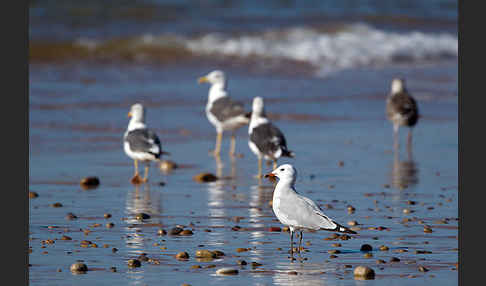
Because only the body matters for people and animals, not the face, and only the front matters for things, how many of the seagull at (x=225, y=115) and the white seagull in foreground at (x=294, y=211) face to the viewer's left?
2

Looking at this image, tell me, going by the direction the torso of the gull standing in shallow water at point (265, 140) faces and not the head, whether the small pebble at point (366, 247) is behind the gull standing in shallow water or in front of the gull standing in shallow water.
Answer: behind

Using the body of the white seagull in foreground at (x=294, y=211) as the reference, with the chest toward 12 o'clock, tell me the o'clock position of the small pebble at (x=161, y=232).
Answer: The small pebble is roughly at 1 o'clock from the white seagull in foreground.

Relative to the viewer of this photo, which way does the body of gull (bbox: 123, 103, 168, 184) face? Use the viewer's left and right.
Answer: facing away from the viewer and to the left of the viewer

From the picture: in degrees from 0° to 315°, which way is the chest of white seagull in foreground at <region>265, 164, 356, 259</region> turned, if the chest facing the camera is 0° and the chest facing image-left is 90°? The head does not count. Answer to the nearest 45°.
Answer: approximately 90°

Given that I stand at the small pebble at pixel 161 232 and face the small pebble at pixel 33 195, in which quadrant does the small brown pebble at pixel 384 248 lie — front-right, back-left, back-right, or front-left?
back-right

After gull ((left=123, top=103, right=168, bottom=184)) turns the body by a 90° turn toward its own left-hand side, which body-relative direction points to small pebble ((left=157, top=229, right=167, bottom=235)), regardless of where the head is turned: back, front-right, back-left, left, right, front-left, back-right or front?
front-left

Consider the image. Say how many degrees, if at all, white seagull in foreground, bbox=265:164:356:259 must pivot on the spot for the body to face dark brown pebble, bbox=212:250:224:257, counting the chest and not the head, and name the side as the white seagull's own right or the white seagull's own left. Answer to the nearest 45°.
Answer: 0° — it already faces it

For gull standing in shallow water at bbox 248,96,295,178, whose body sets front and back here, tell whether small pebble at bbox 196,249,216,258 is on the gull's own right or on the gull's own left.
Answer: on the gull's own left

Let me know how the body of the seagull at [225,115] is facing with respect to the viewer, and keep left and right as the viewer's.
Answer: facing to the left of the viewer

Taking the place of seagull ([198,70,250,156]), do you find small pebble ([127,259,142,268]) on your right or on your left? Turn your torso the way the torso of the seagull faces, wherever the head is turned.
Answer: on your left

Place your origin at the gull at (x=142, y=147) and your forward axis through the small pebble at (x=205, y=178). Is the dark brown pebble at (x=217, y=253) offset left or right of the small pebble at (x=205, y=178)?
right

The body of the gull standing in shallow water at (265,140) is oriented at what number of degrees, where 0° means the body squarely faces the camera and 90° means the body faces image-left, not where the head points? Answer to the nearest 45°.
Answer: approximately 135°

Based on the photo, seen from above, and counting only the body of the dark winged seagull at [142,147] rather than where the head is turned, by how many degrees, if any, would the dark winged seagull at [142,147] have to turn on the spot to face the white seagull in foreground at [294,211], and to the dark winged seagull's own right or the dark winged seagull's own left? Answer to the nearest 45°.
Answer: approximately 135° to the dark winged seagull's own left
